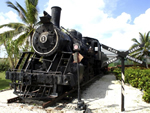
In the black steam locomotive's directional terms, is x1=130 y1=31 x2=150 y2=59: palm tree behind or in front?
behind

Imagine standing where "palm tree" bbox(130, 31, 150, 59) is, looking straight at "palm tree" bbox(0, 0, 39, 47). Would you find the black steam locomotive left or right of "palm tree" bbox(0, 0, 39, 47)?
left

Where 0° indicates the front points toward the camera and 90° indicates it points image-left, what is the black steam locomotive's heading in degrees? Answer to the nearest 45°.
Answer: approximately 45°

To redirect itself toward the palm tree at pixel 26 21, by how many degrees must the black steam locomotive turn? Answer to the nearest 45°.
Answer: approximately 135° to its right
